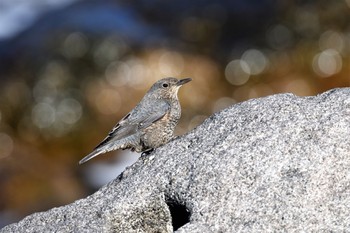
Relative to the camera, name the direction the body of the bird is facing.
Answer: to the viewer's right
